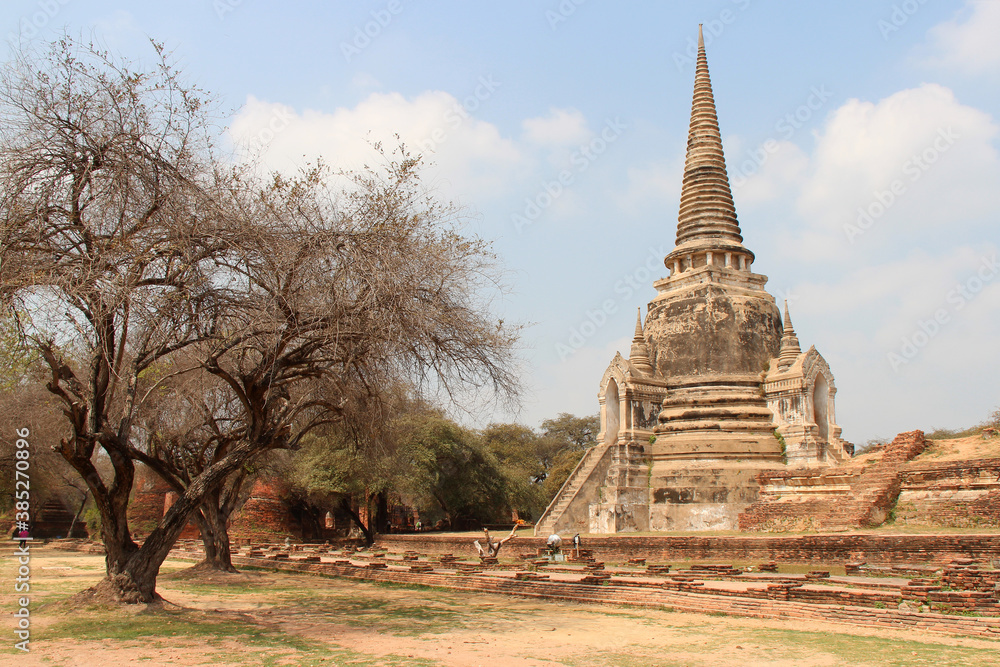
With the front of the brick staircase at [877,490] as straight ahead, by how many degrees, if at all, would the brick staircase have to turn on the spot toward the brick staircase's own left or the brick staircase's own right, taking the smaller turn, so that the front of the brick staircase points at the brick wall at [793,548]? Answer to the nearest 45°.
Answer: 0° — it already faces it

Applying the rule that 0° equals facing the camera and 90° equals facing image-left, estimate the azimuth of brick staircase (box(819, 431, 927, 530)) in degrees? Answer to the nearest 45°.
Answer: approximately 45°

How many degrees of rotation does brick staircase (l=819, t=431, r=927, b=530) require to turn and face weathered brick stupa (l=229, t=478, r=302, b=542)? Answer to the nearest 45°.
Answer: approximately 45° to its right
